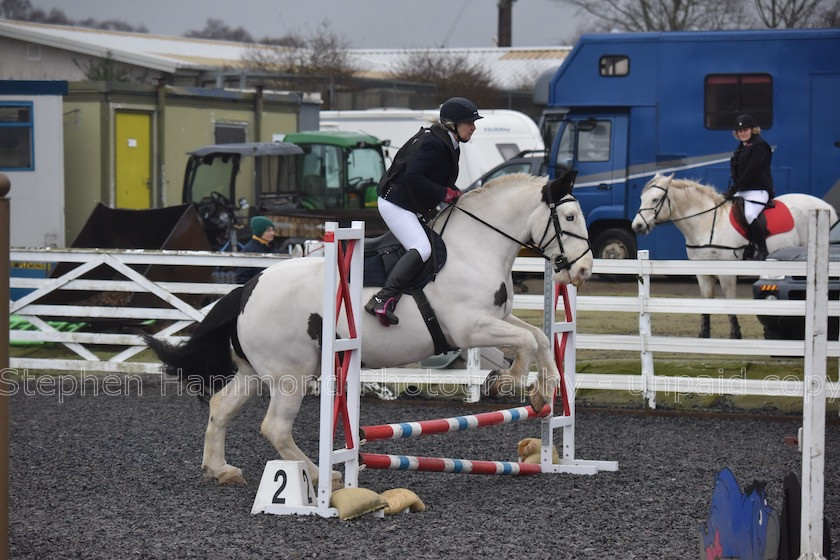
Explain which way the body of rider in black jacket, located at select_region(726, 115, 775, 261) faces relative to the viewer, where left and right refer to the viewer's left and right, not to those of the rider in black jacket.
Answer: facing the viewer and to the left of the viewer

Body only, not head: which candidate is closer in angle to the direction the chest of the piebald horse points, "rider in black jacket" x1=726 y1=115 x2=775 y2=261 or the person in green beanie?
the rider in black jacket

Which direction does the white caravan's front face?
to the viewer's right

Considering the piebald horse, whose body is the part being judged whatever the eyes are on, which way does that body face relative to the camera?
to the viewer's right

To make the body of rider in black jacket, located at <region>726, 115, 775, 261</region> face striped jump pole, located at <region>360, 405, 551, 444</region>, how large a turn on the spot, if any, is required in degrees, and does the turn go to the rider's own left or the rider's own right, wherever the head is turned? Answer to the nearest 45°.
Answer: approximately 45° to the rider's own left

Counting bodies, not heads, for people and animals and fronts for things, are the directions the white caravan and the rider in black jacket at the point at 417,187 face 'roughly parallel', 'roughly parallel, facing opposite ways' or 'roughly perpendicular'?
roughly parallel

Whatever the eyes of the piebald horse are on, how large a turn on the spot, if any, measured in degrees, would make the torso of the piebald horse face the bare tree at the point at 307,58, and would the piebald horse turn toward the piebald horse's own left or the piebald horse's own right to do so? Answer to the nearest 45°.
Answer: approximately 90° to the piebald horse's own left

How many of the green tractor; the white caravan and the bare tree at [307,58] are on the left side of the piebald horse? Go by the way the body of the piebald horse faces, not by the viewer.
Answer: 3

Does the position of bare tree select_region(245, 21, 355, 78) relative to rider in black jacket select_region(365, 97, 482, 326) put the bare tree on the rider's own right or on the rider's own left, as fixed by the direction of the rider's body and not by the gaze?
on the rider's own left

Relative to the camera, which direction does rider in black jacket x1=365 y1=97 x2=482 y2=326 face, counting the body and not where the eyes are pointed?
to the viewer's right

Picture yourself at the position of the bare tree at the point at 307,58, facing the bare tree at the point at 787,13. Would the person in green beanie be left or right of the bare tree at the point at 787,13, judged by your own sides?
right
